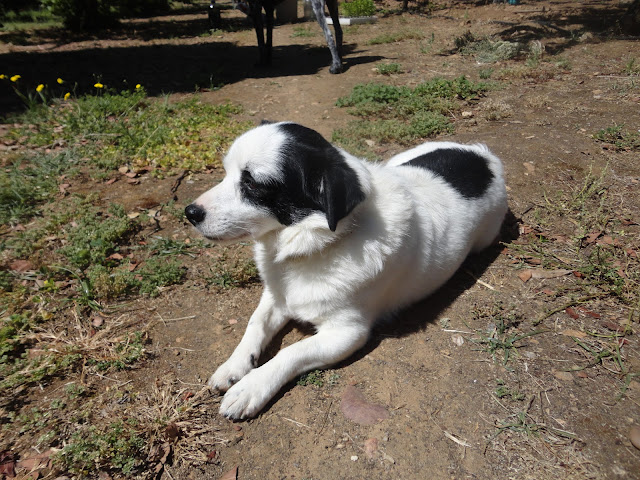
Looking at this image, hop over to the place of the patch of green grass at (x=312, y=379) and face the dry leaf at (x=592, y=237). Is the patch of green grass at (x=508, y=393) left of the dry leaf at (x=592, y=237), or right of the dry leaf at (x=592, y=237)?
right

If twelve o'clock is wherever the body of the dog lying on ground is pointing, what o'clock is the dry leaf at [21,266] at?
The dry leaf is roughly at 2 o'clock from the dog lying on ground.

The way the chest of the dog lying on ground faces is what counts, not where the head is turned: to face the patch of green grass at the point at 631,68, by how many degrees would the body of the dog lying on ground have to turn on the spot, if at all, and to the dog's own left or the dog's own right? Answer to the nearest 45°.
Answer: approximately 180°

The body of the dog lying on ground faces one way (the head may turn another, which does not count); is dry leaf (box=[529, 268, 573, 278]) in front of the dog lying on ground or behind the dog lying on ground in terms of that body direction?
behind

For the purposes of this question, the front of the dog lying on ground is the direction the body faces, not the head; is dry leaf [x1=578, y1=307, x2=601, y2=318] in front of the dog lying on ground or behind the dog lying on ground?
behind

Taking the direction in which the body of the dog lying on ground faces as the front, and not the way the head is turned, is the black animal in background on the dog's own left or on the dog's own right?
on the dog's own right

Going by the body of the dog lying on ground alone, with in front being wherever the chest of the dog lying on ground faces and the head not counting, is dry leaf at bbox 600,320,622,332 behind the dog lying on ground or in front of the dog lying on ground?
behind

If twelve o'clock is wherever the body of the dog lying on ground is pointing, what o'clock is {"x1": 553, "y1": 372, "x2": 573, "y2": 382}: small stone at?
The small stone is roughly at 8 o'clock from the dog lying on ground.

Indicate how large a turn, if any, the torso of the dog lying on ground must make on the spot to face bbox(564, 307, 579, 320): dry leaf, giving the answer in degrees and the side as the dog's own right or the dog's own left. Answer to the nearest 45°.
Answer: approximately 135° to the dog's own left

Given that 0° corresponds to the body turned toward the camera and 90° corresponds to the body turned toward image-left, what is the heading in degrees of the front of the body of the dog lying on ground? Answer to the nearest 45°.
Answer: approximately 45°
